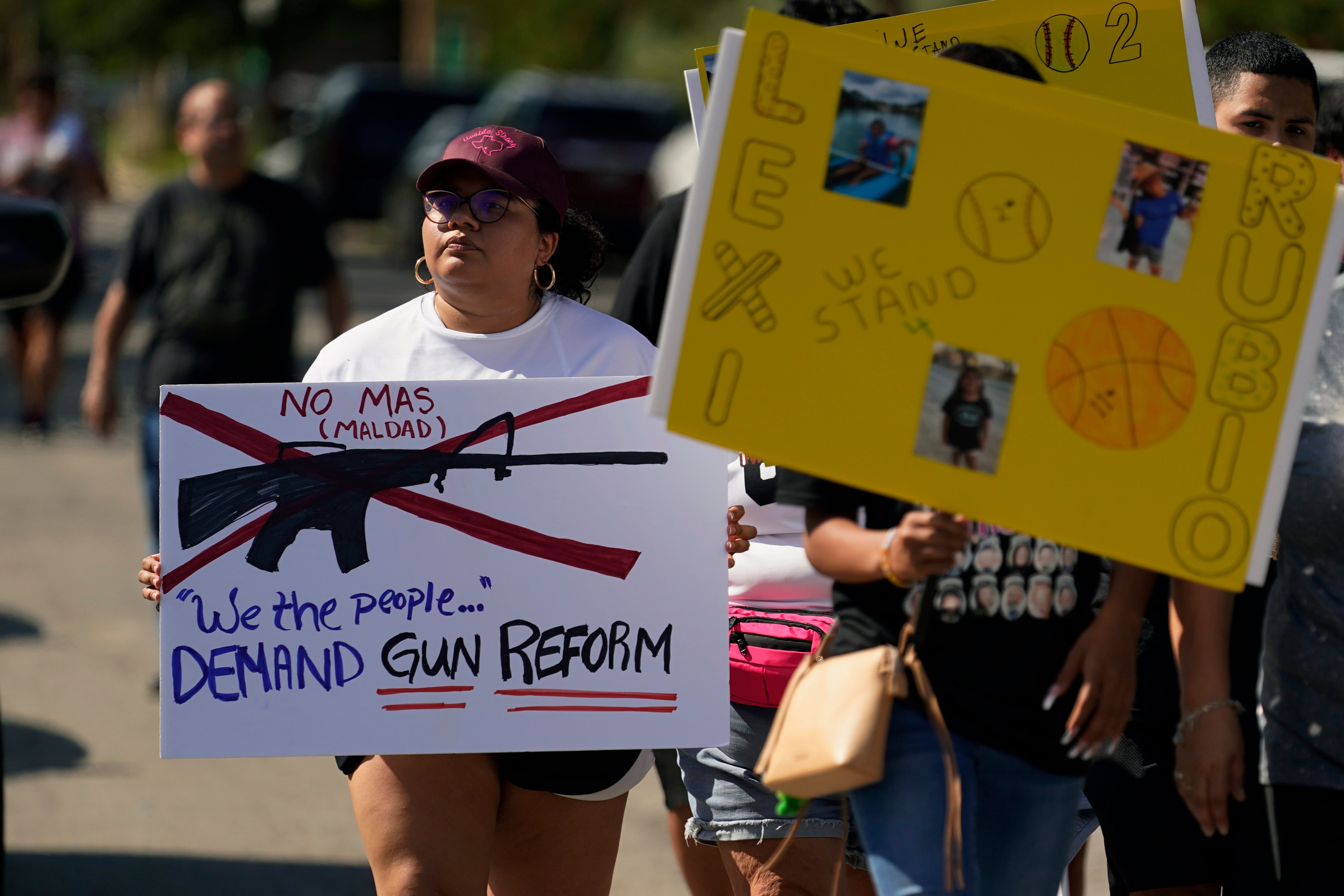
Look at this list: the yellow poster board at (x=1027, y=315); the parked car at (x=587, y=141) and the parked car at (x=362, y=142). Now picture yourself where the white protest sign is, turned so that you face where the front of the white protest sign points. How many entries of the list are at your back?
2

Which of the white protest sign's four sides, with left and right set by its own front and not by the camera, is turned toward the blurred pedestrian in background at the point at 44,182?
back

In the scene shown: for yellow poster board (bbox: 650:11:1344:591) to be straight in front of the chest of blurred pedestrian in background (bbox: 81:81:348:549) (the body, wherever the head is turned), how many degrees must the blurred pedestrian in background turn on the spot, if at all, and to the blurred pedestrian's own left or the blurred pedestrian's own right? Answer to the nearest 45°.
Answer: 0° — they already face it

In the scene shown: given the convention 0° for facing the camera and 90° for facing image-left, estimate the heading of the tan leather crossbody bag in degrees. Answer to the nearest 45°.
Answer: approximately 45°

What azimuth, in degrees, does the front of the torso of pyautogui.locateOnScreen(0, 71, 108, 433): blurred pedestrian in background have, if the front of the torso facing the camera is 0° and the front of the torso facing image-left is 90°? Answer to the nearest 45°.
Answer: approximately 0°

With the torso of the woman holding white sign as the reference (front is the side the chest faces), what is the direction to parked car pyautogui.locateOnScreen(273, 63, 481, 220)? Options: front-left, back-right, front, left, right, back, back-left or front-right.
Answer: back

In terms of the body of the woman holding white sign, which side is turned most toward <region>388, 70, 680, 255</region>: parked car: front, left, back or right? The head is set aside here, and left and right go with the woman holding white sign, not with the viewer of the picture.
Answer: back

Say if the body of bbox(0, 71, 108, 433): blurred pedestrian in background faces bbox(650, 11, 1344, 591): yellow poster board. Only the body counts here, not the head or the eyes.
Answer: yes

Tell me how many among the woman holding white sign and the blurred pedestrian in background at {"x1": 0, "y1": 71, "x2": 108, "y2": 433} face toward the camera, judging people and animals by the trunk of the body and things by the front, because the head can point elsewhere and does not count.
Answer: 2

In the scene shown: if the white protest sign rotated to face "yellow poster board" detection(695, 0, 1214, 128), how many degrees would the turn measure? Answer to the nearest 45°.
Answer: approximately 90° to its left

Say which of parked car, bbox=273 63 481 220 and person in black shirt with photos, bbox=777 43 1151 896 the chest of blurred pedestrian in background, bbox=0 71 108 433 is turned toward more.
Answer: the person in black shirt with photos

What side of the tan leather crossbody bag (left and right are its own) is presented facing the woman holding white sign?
right

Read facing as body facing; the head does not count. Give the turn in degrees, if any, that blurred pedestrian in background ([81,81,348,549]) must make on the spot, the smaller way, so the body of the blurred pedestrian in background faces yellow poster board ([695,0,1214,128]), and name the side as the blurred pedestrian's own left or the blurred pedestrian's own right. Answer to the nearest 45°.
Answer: approximately 45° to the blurred pedestrian's own left

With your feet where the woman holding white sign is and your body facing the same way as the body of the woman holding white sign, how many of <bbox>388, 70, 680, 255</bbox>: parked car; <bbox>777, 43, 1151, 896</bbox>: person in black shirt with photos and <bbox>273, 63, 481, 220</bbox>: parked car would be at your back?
2
